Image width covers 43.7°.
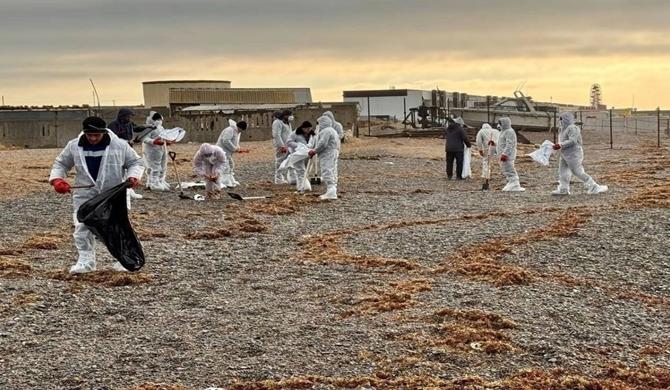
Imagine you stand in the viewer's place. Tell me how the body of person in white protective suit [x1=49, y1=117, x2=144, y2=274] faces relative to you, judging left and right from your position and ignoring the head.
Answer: facing the viewer

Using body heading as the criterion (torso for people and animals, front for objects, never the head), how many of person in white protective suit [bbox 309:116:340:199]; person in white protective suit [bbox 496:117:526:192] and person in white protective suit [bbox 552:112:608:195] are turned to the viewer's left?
3

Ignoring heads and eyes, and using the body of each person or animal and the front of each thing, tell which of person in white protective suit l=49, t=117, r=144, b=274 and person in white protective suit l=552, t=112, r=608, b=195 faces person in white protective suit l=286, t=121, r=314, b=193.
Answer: person in white protective suit l=552, t=112, r=608, b=195

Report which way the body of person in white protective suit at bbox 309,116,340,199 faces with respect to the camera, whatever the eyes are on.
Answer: to the viewer's left

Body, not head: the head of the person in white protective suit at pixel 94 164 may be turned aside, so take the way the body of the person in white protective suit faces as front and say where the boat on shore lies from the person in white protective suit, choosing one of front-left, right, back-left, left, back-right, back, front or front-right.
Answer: back-left

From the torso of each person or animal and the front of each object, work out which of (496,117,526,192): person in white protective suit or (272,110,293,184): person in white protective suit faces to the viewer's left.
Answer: (496,117,526,192): person in white protective suit

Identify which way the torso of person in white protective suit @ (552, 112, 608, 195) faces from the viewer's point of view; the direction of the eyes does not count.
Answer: to the viewer's left

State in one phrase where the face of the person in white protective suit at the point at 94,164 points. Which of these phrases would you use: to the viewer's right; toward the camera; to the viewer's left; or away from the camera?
toward the camera

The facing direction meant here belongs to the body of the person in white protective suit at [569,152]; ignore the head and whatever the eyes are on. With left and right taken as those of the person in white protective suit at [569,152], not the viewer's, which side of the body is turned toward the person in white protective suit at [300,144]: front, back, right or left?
front

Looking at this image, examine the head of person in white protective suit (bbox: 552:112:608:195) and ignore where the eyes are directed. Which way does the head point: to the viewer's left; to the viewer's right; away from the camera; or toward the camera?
to the viewer's left
